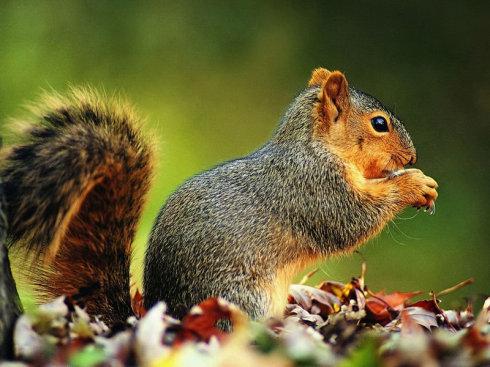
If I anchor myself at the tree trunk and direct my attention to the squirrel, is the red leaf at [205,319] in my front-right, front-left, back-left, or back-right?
front-right

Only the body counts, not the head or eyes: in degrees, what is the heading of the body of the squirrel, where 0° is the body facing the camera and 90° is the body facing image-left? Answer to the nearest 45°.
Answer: approximately 270°
